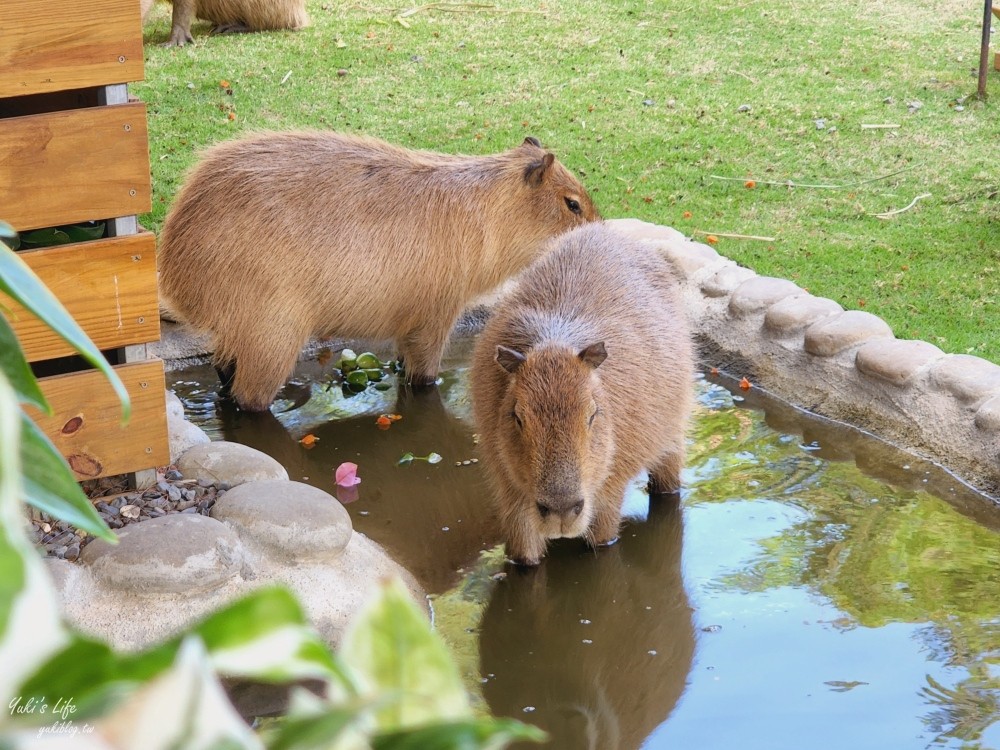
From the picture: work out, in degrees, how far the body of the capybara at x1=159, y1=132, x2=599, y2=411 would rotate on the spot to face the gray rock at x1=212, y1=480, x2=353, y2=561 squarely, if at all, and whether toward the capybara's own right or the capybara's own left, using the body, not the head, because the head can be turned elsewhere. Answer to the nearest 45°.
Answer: approximately 90° to the capybara's own right

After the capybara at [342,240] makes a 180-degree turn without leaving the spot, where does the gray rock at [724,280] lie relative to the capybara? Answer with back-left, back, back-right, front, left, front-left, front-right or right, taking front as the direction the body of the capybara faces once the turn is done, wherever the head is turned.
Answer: back

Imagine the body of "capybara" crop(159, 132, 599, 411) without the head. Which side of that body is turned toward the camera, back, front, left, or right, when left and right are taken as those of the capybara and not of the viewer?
right

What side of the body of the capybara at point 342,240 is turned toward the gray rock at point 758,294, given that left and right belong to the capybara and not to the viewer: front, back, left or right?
front

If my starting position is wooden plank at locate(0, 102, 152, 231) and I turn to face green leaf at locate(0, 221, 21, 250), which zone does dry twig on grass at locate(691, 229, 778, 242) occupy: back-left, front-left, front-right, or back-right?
back-left

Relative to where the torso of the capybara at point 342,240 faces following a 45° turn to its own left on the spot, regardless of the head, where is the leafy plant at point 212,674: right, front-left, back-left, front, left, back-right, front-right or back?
back-right
